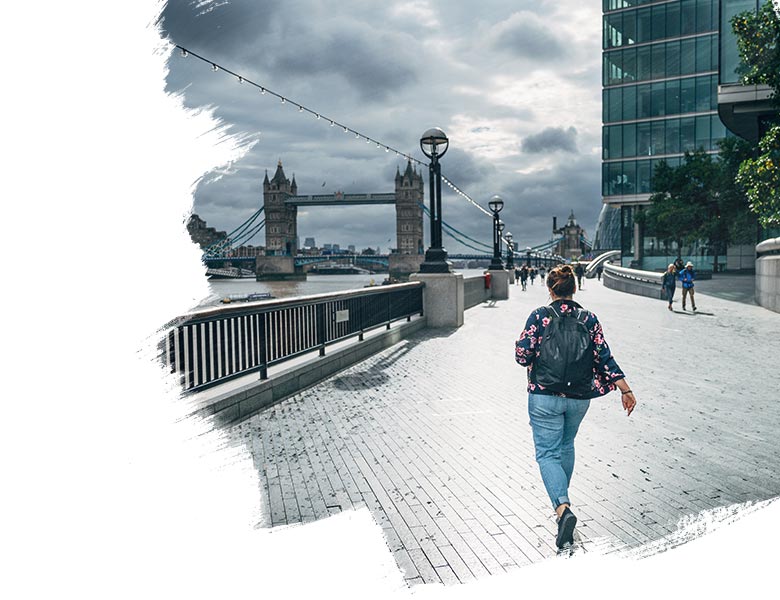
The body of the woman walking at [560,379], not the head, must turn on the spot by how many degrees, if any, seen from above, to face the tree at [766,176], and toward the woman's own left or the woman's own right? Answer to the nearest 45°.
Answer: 0° — they already face it

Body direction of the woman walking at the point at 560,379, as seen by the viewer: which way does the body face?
away from the camera

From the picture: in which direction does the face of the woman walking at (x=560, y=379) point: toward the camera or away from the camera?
away from the camera

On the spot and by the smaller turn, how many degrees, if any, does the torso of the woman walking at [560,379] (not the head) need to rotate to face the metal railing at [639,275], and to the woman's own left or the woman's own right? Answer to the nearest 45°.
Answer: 0° — they already face it
